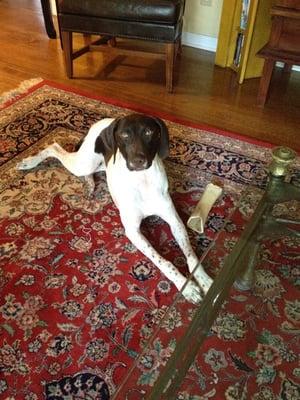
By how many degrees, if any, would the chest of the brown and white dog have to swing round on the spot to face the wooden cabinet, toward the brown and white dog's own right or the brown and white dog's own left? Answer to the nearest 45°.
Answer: approximately 90° to the brown and white dog's own left

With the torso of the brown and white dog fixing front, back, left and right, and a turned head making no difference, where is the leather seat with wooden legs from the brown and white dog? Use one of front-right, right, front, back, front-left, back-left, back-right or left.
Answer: back-left

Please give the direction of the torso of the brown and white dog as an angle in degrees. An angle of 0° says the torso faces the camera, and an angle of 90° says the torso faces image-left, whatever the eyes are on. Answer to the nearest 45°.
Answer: approximately 315°
